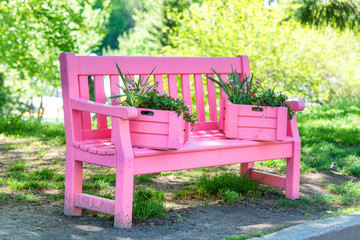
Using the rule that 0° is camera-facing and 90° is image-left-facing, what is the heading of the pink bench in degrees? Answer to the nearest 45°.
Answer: approximately 315°

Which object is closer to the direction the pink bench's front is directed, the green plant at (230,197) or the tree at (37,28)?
the green plant

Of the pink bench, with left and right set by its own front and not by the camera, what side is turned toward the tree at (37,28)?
back

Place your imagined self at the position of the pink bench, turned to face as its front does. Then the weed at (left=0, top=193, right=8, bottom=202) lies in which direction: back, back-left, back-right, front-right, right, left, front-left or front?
back-right
